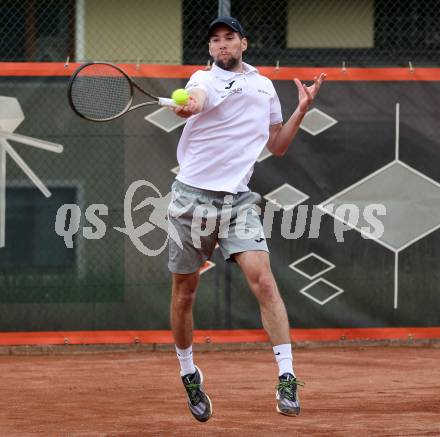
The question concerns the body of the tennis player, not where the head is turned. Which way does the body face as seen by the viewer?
toward the camera

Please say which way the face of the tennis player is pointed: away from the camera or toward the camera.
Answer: toward the camera
